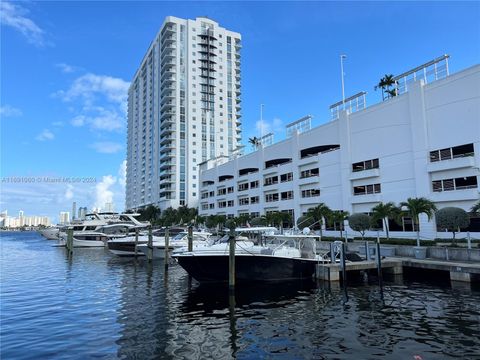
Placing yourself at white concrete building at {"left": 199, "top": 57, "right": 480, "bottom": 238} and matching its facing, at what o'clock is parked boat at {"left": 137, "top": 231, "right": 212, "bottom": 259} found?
The parked boat is roughly at 1 o'clock from the white concrete building.

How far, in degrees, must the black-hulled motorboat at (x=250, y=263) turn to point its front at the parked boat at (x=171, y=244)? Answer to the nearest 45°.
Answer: approximately 45° to its right

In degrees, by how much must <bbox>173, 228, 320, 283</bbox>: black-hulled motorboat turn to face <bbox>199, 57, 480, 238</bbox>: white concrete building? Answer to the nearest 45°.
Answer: approximately 135° to its right

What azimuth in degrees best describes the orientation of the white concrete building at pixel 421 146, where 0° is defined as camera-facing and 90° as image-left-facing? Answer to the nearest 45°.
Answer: approximately 45°

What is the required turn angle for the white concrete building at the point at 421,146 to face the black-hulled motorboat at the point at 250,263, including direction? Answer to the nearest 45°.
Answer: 0° — it already faces it

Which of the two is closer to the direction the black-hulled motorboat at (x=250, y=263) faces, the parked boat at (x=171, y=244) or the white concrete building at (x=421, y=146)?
the parked boat

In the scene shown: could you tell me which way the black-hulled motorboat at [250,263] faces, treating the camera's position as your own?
facing to the left of the viewer
